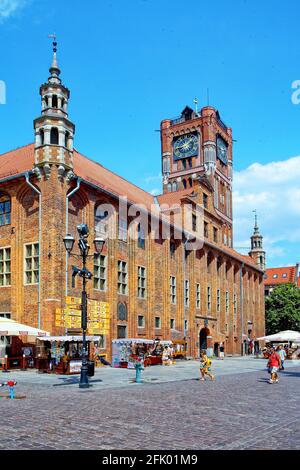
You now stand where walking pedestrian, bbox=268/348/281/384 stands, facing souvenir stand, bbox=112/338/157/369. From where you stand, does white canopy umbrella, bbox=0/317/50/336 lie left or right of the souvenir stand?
left

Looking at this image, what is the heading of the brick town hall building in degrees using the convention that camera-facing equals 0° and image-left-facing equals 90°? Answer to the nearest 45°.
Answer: approximately 315°

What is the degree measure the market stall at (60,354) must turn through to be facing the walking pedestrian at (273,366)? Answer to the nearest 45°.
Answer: approximately 45° to its left

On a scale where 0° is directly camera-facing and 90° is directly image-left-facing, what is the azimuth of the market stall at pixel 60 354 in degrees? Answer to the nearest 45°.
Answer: approximately 0°

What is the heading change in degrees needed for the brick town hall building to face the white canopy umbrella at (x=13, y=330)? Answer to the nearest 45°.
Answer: approximately 45° to its right
